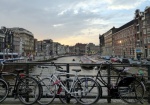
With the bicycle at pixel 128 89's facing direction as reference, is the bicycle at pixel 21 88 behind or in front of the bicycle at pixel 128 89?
in front

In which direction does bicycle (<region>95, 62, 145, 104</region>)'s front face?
to the viewer's left

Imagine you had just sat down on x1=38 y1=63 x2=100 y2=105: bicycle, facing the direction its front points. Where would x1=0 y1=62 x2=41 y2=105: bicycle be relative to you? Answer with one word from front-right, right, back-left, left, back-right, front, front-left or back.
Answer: front

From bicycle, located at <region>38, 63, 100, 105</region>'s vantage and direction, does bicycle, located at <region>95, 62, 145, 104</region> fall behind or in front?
behind

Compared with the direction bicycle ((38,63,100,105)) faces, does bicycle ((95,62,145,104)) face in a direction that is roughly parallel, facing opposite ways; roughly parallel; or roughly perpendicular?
roughly parallel

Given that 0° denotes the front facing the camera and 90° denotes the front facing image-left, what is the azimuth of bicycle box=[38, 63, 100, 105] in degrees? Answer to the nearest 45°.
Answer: approximately 90°
